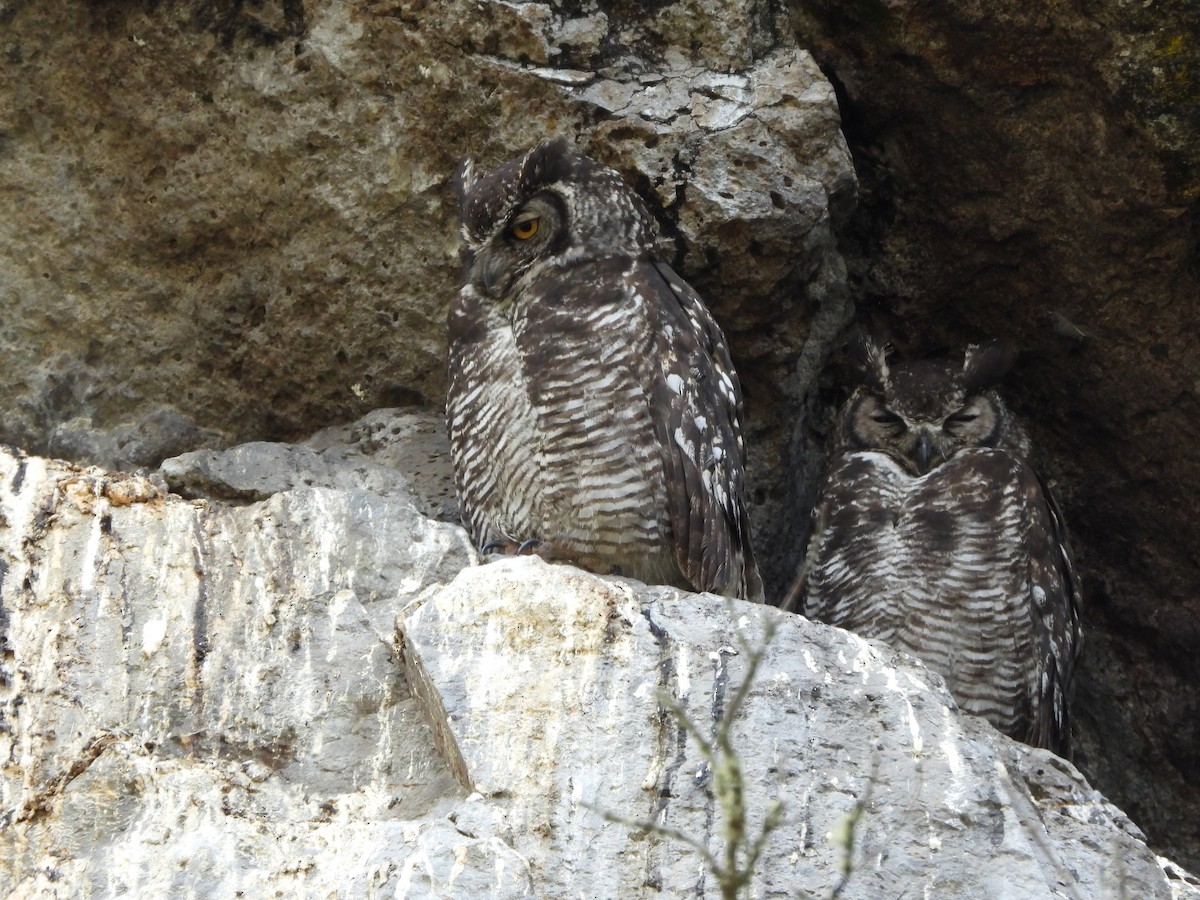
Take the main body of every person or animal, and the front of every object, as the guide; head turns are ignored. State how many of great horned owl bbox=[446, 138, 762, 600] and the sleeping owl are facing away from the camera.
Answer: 0

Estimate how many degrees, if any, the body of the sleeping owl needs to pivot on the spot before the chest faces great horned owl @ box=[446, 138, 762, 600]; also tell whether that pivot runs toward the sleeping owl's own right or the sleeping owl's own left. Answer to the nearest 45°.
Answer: approximately 45° to the sleeping owl's own right

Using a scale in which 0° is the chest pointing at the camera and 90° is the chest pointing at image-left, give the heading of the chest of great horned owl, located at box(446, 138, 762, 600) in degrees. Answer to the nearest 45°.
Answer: approximately 45°

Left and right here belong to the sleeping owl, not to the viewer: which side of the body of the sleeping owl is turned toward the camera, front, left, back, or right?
front

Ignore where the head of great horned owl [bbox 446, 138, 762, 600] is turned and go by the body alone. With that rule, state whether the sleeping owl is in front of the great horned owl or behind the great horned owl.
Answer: behind
